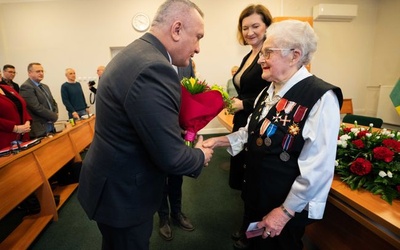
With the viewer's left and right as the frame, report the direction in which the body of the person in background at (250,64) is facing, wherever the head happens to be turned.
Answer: facing the viewer and to the left of the viewer

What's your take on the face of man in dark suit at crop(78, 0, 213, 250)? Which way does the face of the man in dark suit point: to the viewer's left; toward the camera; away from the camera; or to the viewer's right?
to the viewer's right

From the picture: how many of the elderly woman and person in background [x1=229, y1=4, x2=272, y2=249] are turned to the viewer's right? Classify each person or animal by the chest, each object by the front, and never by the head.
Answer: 0

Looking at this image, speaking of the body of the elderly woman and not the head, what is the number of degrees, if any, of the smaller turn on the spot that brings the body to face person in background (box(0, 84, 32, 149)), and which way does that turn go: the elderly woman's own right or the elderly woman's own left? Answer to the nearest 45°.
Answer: approximately 45° to the elderly woman's own right

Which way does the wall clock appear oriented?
toward the camera

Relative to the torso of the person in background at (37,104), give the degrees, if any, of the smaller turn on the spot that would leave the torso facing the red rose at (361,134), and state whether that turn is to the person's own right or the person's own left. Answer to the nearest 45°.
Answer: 0° — they already face it

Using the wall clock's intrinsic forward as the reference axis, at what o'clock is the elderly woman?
The elderly woman is roughly at 12 o'clock from the wall clock.

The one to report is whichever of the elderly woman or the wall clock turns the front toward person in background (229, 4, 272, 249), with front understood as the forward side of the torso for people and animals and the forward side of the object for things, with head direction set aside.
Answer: the wall clock

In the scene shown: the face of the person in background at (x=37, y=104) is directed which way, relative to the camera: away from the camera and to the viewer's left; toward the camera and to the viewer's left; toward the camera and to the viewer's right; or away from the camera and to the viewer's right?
toward the camera and to the viewer's right

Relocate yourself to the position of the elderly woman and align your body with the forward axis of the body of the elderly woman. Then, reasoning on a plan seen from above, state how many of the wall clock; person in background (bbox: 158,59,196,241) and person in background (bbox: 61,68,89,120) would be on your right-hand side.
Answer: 3

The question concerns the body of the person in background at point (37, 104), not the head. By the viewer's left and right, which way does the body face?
facing the viewer and to the right of the viewer

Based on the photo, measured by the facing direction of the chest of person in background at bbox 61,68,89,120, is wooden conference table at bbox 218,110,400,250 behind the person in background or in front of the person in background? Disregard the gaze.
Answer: in front
